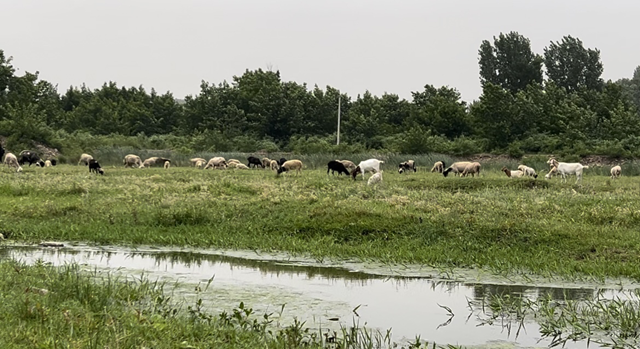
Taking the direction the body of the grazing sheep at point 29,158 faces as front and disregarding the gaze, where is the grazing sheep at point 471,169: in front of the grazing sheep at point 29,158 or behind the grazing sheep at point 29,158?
in front

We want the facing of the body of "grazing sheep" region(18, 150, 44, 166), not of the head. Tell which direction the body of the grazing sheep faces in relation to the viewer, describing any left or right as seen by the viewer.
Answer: facing to the right of the viewer

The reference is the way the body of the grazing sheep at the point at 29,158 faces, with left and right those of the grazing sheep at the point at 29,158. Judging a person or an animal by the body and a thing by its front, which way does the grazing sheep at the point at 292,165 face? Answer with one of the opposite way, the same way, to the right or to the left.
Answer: the opposite way

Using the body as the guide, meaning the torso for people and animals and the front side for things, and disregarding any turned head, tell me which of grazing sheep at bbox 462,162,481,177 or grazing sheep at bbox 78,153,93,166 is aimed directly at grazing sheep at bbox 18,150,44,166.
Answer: grazing sheep at bbox 462,162,481,177

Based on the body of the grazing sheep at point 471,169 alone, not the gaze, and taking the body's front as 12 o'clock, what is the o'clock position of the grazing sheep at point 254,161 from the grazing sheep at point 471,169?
the grazing sheep at point 254,161 is roughly at 1 o'clock from the grazing sheep at point 471,169.

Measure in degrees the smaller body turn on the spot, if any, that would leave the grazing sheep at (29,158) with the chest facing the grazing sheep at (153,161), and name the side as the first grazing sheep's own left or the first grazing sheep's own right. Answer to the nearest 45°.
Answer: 0° — it already faces it

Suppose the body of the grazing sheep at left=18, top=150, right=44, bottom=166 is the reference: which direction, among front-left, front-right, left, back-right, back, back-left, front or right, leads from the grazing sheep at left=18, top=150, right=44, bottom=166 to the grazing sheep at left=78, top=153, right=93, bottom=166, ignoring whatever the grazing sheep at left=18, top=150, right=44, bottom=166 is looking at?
front

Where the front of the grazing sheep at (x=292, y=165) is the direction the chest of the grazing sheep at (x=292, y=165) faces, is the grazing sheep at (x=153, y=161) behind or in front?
in front

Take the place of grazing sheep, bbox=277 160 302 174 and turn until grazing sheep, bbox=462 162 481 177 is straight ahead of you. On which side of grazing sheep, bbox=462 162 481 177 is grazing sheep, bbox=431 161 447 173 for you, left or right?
left

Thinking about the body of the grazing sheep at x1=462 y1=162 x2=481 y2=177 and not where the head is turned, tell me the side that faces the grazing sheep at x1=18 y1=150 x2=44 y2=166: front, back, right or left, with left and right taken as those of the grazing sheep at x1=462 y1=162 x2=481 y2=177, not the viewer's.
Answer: front

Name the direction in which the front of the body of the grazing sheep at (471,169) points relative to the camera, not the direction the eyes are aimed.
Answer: to the viewer's left

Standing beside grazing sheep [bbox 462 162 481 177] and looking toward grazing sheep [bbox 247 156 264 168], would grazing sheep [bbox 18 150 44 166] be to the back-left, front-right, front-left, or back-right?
front-left
